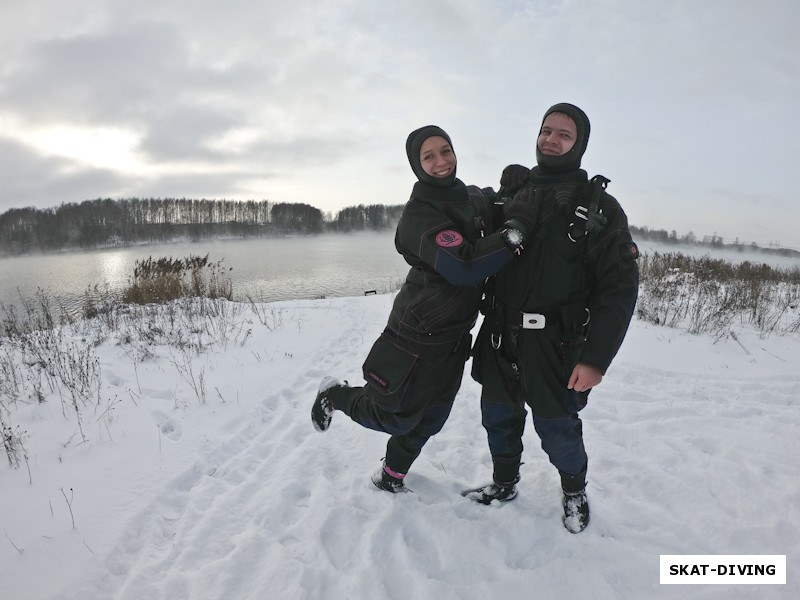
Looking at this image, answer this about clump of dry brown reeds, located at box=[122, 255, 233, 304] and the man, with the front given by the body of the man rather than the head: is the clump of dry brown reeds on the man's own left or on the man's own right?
on the man's own right

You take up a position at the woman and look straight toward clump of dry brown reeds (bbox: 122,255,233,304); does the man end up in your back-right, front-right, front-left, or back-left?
back-right

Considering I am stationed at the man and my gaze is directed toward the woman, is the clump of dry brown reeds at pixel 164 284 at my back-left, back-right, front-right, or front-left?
front-right

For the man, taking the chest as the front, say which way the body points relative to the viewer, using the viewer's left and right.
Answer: facing the viewer and to the left of the viewer

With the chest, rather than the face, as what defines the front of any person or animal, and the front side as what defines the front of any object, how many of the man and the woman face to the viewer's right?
1

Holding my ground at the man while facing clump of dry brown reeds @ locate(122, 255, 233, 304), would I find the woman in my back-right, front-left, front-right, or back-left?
front-left

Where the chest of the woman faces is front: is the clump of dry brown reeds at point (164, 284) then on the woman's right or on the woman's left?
on the woman's left

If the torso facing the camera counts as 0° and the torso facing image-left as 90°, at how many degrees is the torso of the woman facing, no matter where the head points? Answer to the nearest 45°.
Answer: approximately 270°
